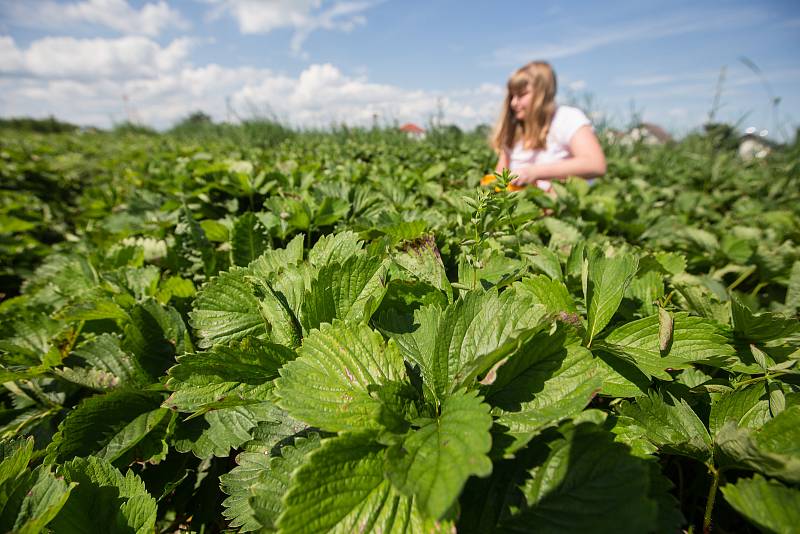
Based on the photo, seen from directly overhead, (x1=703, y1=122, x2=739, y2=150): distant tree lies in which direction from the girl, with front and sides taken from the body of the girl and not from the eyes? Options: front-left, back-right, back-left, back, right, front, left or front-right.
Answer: back

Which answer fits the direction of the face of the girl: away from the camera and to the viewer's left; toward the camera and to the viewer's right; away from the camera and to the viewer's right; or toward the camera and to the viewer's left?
toward the camera and to the viewer's left

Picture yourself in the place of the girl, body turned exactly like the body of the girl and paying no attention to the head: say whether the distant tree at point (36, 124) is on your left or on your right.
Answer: on your right

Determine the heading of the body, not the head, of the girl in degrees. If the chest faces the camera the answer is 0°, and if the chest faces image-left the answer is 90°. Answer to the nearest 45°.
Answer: approximately 45°
